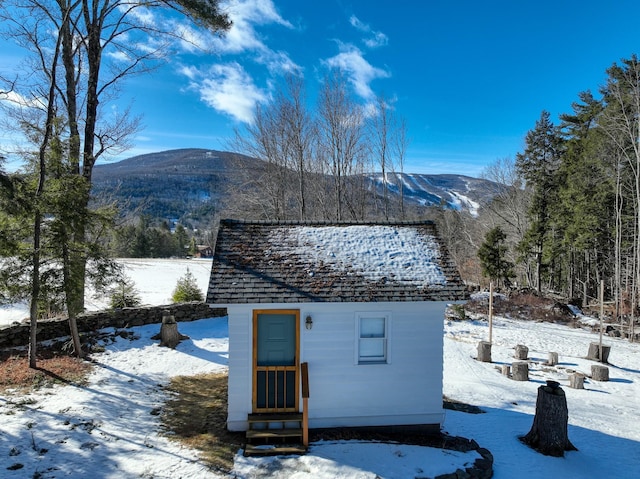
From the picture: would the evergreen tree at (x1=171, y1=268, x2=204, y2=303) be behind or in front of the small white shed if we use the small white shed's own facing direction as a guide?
behind

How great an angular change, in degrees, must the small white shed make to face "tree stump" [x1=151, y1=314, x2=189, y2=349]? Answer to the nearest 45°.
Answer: approximately 135° to its right

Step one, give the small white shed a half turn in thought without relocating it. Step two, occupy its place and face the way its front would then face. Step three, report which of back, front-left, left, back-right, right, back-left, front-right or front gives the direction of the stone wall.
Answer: front-left

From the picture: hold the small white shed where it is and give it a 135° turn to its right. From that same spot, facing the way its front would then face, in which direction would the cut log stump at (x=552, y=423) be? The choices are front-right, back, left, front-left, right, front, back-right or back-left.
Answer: back-right

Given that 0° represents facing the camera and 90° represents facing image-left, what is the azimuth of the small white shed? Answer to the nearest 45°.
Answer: approximately 0°

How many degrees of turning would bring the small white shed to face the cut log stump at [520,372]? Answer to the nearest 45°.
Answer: approximately 135° to its left

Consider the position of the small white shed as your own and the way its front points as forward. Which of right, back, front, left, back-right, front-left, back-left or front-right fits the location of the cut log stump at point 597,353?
back-left

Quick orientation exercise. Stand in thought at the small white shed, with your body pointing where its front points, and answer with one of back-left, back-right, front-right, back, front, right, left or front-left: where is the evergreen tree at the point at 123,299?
back-right

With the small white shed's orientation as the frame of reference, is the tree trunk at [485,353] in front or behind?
behind

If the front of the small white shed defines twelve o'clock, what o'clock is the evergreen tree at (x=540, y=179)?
The evergreen tree is roughly at 7 o'clock from the small white shed.
